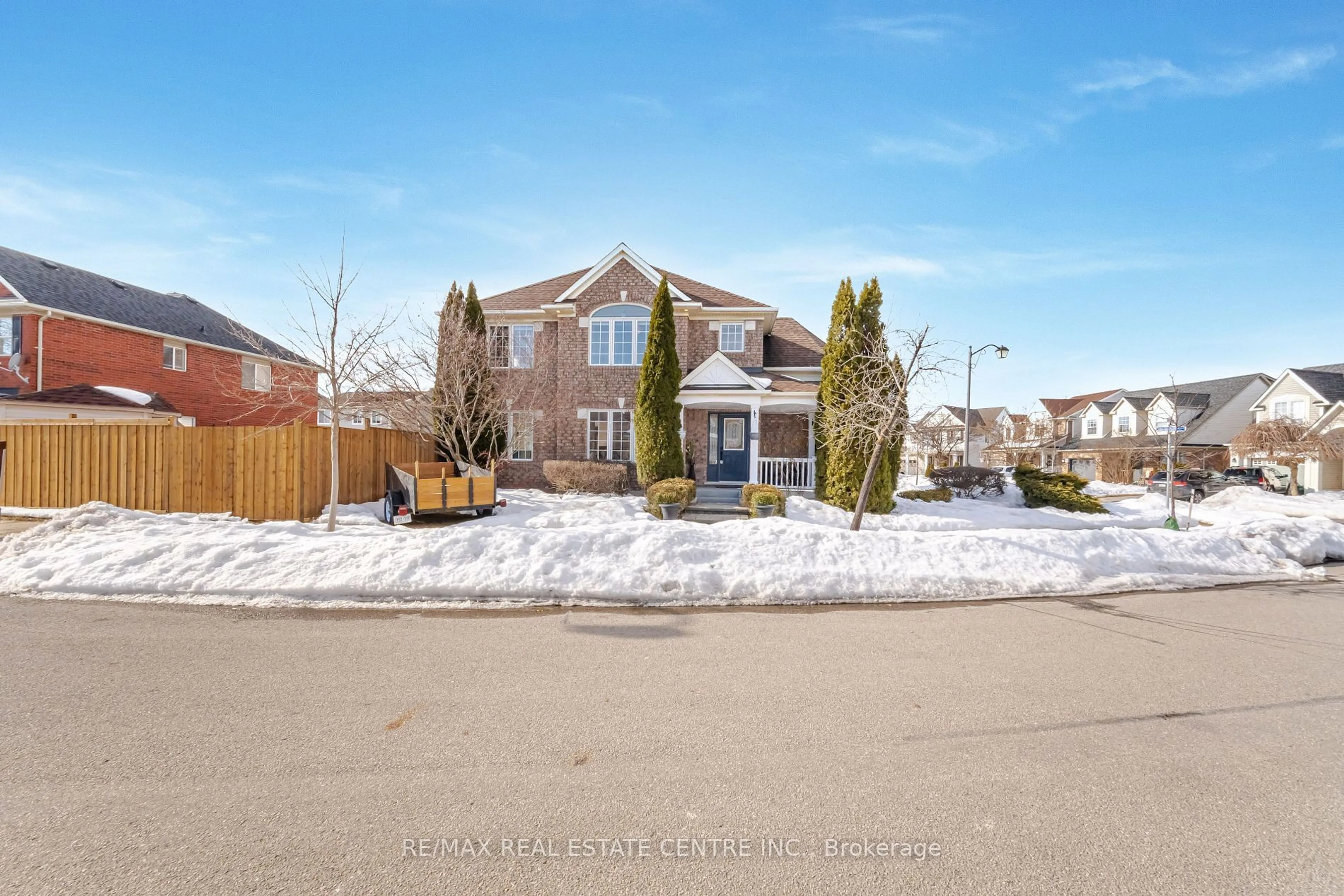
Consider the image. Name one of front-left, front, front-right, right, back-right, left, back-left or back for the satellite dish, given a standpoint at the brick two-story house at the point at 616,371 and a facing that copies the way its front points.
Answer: right

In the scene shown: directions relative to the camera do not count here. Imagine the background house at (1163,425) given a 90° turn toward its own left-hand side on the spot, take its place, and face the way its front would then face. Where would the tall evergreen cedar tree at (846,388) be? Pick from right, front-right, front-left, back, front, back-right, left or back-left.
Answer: front-right

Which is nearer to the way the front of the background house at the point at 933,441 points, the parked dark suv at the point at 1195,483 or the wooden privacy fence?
the wooden privacy fence

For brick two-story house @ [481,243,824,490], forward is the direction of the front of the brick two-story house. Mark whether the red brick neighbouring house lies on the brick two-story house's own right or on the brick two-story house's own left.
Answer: on the brick two-story house's own right

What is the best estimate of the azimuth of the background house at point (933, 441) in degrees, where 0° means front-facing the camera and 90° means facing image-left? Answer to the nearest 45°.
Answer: approximately 45°

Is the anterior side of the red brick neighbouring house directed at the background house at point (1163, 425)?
no

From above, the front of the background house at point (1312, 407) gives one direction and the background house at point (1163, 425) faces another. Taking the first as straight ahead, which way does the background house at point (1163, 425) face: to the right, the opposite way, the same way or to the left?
the same way

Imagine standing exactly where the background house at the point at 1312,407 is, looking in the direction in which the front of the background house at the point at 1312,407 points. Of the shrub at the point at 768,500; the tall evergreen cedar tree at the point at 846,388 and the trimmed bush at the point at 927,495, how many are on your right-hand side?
0

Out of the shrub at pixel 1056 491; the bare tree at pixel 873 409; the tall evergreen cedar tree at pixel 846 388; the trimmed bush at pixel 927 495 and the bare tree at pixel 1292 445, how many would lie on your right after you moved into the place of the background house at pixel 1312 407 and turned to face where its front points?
0

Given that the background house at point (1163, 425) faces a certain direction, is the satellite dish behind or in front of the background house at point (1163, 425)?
in front

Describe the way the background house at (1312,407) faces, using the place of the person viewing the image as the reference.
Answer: facing the viewer and to the left of the viewer

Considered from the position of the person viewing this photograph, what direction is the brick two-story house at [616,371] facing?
facing the viewer

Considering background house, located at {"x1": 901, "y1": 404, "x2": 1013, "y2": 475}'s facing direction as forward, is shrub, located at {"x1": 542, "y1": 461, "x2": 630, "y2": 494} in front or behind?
in front

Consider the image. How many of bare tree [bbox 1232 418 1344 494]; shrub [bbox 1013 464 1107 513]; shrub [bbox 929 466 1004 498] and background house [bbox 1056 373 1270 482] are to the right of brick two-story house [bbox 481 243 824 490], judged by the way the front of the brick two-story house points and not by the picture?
0

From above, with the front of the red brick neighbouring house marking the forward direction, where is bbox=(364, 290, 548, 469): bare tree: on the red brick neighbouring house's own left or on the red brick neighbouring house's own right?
on the red brick neighbouring house's own left
